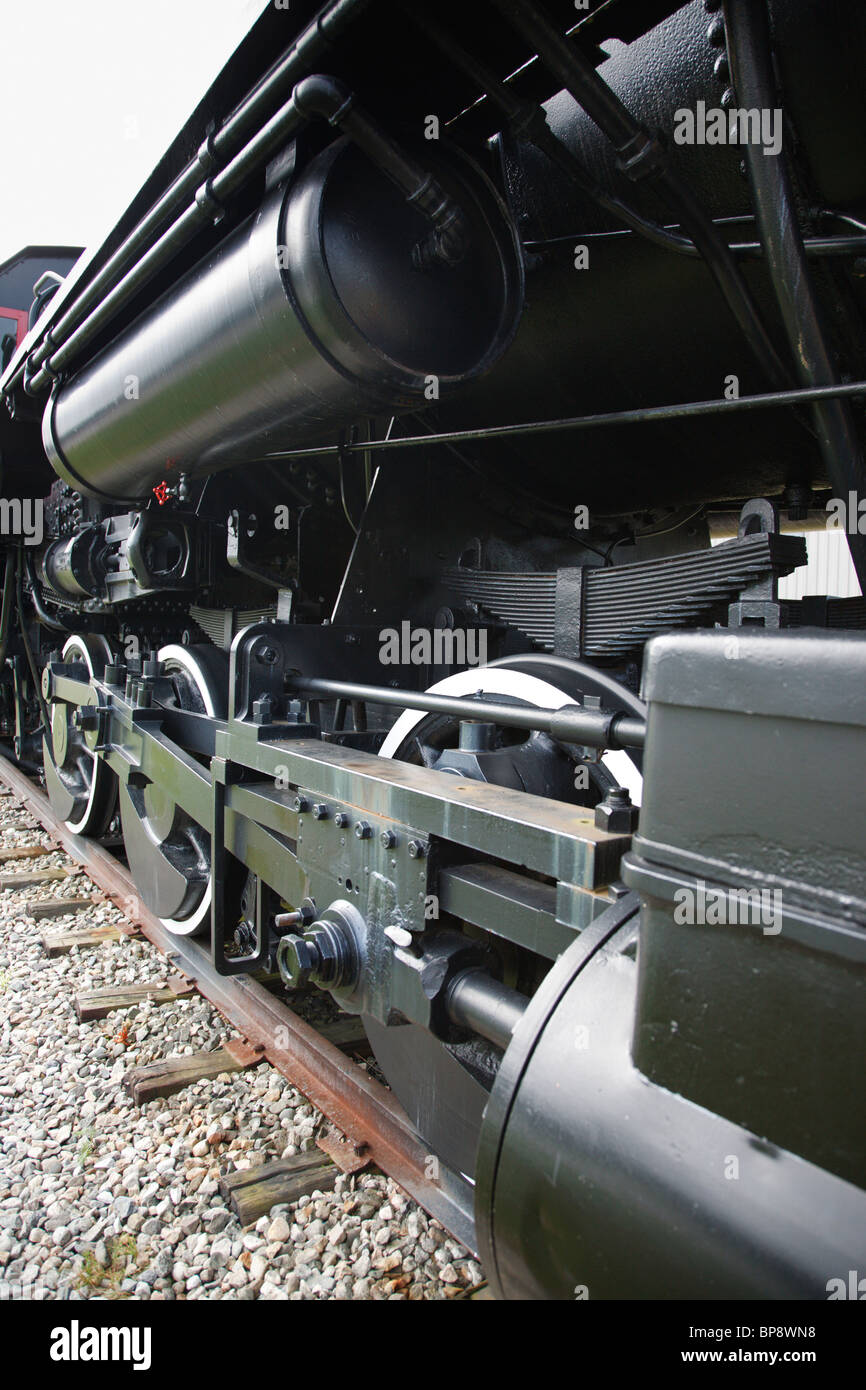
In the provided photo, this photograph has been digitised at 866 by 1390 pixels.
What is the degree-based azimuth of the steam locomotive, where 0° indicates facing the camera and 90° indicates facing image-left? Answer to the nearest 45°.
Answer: approximately 315°
